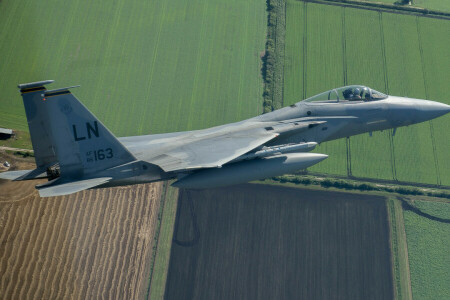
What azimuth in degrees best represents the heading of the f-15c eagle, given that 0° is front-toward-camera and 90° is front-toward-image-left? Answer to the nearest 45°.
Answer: approximately 270°
